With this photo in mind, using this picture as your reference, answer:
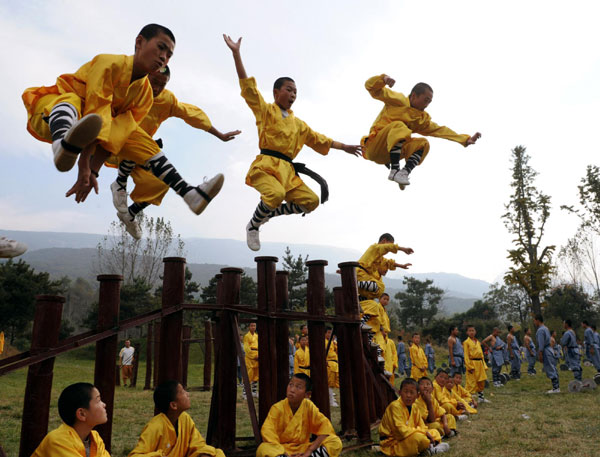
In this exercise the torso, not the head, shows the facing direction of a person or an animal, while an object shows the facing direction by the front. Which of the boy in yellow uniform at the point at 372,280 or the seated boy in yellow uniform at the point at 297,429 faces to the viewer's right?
the boy in yellow uniform

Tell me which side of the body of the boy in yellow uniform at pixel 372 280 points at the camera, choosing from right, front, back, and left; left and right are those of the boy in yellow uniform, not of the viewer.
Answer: right

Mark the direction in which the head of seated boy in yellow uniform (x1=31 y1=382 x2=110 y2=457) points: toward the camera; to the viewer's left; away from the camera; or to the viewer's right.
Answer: to the viewer's right

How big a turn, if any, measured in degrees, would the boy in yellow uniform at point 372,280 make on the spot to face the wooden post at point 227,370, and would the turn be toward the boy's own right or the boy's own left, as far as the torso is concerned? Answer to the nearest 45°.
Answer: approximately 90° to the boy's own right

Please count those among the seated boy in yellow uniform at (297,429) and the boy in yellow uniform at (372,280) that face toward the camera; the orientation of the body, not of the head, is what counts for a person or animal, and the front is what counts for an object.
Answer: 1

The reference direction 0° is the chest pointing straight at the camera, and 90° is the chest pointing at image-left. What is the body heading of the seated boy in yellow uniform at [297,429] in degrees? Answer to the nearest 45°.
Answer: approximately 0°
